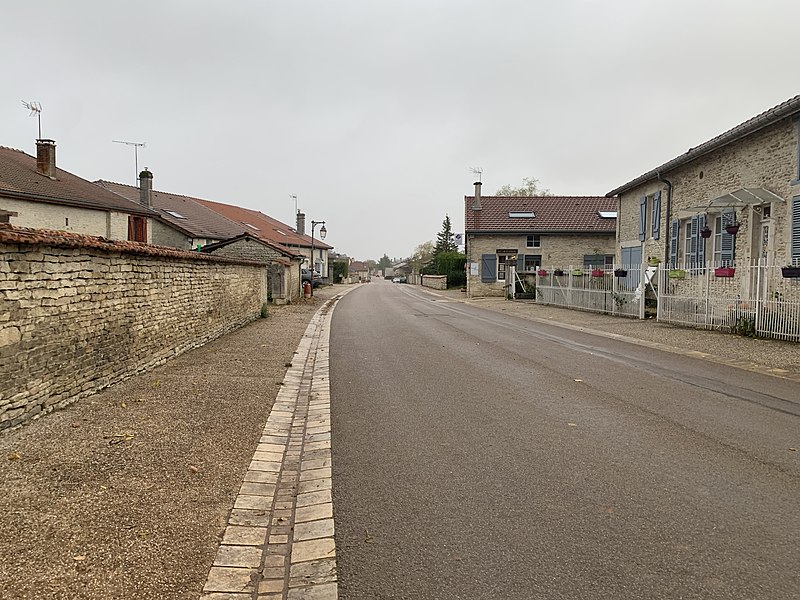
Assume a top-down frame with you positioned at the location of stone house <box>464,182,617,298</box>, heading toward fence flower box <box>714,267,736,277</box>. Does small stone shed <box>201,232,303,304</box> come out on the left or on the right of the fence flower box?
right

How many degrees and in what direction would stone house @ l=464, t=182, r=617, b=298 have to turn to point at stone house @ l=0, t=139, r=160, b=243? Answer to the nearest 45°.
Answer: approximately 45° to its right

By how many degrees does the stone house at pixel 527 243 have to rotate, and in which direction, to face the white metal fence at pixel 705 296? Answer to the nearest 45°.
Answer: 0° — it already faces it

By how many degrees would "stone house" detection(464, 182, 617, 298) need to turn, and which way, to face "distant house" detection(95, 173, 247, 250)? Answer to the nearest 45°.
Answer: approximately 90° to its right

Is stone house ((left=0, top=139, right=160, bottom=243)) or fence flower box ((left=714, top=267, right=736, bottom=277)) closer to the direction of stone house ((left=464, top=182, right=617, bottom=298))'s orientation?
the fence flower box

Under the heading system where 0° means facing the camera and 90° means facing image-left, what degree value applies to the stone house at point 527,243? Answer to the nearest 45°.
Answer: approximately 0°
